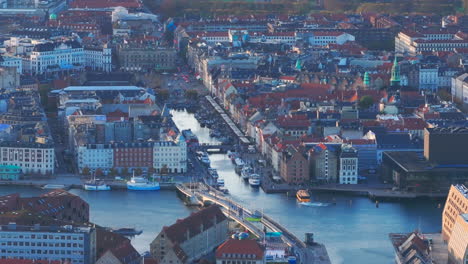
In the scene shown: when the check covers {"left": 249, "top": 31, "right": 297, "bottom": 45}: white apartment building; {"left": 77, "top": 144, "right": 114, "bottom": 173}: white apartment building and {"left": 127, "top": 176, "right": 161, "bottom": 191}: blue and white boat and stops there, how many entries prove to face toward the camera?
2

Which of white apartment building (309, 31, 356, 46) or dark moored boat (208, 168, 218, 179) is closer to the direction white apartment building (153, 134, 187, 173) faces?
the dark moored boat

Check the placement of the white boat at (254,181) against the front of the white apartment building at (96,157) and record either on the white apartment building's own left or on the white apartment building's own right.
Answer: on the white apartment building's own left

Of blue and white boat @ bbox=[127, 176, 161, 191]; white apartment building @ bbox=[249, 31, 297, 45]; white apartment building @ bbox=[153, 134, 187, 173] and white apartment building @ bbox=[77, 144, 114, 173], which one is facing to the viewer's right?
the blue and white boat

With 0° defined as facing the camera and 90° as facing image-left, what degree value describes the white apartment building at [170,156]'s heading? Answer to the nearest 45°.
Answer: approximately 0°

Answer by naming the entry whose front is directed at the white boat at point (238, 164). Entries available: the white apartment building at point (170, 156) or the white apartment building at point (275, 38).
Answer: the white apartment building at point (275, 38)
